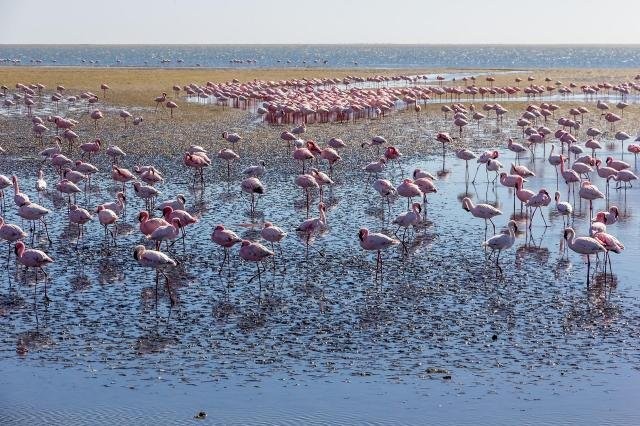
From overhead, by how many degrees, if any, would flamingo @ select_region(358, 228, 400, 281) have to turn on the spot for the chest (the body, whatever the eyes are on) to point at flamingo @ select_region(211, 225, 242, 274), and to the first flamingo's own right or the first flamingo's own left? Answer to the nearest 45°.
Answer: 0° — it already faces it

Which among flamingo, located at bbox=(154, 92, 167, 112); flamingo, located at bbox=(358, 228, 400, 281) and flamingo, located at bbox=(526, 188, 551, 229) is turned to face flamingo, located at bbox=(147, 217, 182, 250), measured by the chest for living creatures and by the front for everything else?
flamingo, located at bbox=(358, 228, 400, 281)

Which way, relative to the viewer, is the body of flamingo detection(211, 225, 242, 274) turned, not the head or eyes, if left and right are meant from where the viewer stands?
facing to the left of the viewer

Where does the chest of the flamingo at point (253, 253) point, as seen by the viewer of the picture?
to the viewer's left

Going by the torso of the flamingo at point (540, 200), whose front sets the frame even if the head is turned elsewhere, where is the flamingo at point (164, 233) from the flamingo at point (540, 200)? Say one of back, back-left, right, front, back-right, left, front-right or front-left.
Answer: back-right

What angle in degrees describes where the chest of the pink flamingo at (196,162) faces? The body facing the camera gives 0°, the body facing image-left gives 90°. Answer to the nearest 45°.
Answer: approximately 90°

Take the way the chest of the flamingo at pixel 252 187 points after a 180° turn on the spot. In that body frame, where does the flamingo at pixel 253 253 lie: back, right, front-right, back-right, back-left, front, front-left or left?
right

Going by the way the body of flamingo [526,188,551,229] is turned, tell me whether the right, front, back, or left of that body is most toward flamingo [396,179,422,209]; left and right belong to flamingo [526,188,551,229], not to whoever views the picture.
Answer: back

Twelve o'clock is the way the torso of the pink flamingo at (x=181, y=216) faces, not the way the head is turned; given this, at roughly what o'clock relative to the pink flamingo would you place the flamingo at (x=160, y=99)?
The flamingo is roughly at 3 o'clock from the pink flamingo.

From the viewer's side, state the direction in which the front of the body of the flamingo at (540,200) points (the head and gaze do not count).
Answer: to the viewer's right
